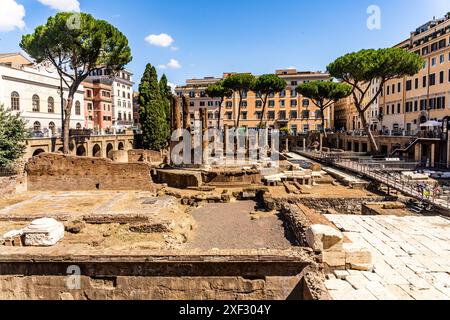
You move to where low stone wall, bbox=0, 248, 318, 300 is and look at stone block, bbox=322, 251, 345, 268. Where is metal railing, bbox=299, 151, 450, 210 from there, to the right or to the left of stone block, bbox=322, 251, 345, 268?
left

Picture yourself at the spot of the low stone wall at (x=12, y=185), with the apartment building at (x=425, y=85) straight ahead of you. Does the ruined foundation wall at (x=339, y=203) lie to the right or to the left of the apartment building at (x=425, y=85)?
right

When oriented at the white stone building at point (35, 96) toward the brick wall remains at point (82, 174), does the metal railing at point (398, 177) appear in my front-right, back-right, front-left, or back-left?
front-left

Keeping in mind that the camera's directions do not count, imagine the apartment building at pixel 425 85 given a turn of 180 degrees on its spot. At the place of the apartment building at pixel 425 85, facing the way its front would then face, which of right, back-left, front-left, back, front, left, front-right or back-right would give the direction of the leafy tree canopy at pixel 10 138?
back

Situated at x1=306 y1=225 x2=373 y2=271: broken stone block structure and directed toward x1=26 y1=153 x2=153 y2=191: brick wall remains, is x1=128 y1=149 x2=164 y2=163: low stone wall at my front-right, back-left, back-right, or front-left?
front-right

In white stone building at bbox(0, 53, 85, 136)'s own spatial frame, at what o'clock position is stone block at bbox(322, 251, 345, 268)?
The stone block is roughly at 1 o'clock from the white stone building.

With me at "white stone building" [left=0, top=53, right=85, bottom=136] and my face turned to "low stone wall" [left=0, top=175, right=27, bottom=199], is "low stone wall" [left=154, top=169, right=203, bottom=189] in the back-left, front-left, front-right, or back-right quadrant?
front-left

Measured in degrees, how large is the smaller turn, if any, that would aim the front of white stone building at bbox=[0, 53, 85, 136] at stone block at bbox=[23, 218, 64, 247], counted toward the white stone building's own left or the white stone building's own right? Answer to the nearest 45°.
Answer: approximately 45° to the white stone building's own right

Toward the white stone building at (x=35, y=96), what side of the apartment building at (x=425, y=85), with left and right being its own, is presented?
front

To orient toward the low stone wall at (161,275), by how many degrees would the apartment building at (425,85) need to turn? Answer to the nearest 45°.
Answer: approximately 45° to its left

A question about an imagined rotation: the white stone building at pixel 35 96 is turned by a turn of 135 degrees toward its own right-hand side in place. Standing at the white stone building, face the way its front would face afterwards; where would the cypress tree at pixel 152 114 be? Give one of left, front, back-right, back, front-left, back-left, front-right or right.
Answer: back

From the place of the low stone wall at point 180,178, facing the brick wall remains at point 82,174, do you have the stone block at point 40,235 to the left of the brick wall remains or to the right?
left

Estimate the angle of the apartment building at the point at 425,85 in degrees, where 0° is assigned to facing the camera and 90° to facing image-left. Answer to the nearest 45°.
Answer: approximately 45°

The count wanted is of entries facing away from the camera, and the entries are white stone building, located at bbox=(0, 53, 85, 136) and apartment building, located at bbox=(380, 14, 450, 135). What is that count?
0

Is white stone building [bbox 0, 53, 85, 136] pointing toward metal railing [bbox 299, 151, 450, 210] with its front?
yes

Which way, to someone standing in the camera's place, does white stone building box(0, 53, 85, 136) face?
facing the viewer and to the right of the viewer

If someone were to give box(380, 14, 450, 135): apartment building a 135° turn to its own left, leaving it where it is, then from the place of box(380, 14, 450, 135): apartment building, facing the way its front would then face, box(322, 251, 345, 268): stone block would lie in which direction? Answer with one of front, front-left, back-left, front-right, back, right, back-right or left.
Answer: right

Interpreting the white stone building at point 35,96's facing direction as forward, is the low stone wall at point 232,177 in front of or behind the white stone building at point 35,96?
in front

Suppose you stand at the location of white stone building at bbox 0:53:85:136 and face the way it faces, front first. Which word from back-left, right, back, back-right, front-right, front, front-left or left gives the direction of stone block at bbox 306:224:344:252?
front-right

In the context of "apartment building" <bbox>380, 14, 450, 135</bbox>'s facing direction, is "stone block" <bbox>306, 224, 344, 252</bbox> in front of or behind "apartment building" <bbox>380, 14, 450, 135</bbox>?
in front

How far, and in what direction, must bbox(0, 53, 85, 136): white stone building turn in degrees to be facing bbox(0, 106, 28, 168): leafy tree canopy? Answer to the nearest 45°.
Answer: approximately 45° to its right
